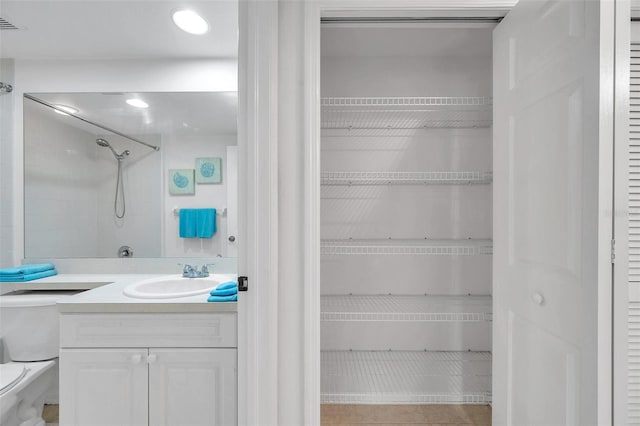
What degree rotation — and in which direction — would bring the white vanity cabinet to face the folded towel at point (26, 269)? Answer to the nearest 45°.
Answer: approximately 135° to its right

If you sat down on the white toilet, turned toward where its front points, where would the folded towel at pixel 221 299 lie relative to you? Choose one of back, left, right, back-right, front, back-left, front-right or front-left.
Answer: left

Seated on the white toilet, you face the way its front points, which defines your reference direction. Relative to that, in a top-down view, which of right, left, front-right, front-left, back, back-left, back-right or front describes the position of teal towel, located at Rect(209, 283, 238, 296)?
left

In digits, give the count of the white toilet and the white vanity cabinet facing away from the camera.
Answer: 0

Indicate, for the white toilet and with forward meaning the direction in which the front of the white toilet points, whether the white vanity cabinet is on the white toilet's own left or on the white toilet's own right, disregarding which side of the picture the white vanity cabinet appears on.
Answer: on the white toilet's own left

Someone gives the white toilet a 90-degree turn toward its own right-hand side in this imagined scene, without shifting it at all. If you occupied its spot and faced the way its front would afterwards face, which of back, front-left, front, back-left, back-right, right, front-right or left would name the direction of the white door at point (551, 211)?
back

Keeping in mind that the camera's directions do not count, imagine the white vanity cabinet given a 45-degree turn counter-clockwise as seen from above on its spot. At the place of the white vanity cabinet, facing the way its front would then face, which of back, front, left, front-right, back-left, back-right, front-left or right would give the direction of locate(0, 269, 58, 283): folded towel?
back

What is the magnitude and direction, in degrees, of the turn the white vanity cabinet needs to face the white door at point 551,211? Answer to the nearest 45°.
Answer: approximately 45° to its left

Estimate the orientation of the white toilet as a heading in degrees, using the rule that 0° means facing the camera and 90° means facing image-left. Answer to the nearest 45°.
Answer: approximately 45°
